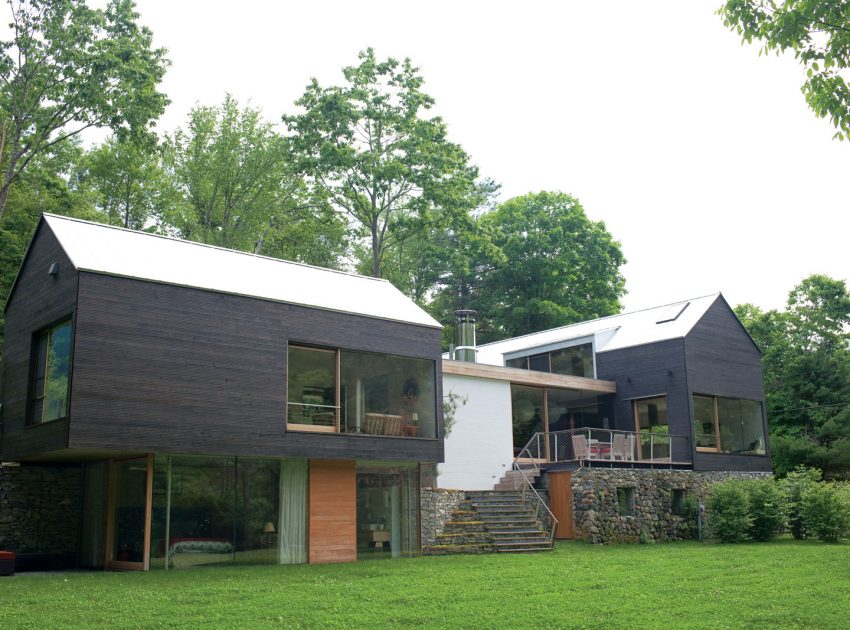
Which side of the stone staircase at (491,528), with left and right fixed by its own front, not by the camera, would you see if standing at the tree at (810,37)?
front

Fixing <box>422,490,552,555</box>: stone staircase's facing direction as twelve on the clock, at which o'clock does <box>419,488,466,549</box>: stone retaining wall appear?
The stone retaining wall is roughly at 3 o'clock from the stone staircase.

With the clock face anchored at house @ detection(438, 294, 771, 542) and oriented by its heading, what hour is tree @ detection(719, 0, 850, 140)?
The tree is roughly at 10 o'clock from the house.

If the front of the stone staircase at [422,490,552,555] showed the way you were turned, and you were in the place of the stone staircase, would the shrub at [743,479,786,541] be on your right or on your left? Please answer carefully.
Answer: on your left

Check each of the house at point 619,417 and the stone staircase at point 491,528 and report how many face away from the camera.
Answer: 0

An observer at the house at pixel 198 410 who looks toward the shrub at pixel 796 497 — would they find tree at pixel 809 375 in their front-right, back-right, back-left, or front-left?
front-left

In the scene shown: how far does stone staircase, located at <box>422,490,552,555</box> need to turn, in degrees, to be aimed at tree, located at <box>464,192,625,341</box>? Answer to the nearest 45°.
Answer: approximately 180°

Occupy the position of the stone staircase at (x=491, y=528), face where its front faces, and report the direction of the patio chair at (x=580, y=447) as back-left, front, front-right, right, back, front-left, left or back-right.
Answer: back-left

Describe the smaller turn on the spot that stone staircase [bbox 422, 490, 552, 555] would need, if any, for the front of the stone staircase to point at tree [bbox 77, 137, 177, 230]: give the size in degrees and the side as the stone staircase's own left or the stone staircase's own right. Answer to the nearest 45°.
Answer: approximately 135° to the stone staircase's own right

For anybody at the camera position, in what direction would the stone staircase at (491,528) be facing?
facing the viewer

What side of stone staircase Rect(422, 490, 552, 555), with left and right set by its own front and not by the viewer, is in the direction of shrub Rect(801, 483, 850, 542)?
left
